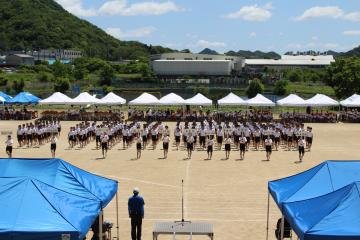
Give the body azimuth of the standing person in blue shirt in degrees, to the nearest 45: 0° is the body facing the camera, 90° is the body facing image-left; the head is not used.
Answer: approximately 180°

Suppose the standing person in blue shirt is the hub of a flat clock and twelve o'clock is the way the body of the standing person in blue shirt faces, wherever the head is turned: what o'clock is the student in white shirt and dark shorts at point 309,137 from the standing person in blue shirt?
The student in white shirt and dark shorts is roughly at 1 o'clock from the standing person in blue shirt.

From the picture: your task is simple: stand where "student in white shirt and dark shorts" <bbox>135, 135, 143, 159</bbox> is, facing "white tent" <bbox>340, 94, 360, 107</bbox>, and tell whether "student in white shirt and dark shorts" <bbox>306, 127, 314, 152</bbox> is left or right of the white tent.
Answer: right

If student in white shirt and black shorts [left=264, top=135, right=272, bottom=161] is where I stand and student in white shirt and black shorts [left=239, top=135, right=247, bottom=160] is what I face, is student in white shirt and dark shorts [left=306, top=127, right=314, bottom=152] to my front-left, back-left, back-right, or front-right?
back-right

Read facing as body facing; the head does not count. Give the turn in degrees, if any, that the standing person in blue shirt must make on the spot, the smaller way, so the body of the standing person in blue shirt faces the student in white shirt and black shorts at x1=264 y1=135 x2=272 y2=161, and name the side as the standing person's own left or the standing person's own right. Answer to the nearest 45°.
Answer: approximately 45° to the standing person's own right

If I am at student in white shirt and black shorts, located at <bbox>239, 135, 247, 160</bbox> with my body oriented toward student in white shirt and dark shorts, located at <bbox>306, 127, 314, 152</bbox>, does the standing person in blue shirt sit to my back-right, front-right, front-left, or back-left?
back-right

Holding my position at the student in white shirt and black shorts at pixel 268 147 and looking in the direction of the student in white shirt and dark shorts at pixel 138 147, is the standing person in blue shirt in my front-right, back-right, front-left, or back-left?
front-left

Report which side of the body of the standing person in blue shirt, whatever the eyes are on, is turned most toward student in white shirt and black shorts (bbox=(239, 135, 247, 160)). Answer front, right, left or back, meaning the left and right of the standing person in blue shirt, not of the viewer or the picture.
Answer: front
